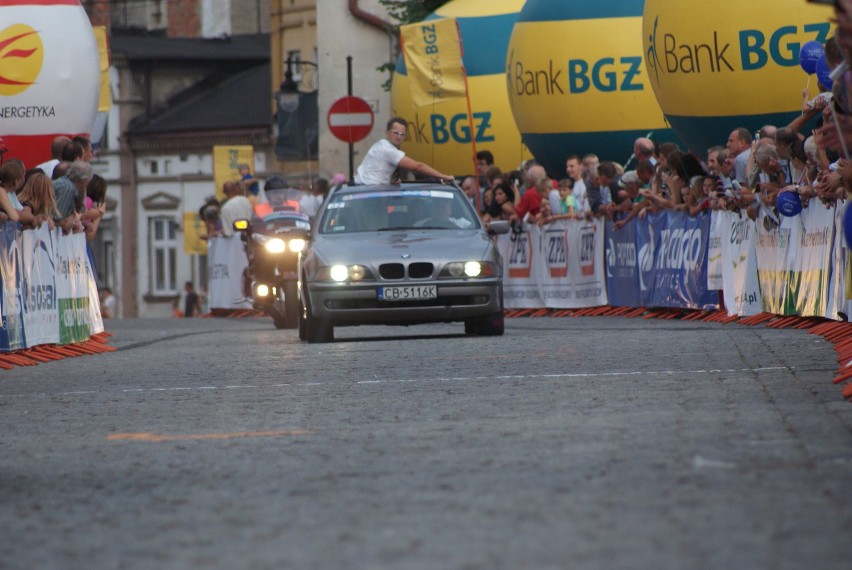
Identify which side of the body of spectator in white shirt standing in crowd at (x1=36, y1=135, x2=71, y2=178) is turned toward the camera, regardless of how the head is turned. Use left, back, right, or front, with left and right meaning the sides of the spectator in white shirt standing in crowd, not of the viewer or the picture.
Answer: right

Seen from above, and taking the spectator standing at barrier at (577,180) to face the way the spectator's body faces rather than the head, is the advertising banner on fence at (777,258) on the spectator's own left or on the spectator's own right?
on the spectator's own left

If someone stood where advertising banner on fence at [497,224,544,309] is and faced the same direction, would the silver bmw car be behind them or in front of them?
in front

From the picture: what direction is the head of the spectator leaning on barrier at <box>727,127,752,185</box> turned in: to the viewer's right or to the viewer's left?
to the viewer's left

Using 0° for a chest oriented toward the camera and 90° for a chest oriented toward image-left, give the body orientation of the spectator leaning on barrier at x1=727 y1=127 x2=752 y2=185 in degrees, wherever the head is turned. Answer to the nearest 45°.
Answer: approximately 90°

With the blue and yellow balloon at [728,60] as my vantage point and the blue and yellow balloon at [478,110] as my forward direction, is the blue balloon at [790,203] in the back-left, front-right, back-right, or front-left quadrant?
back-left
